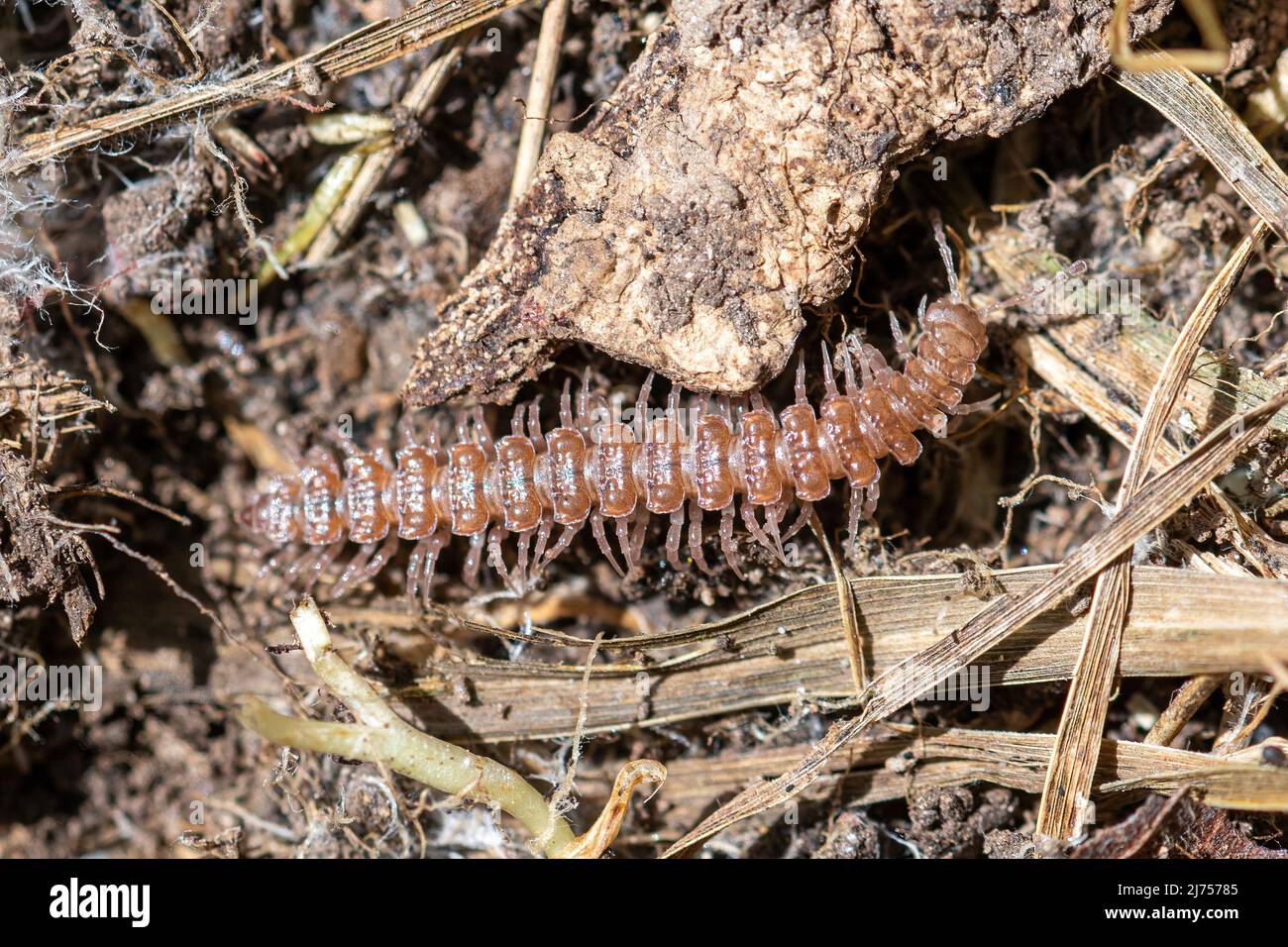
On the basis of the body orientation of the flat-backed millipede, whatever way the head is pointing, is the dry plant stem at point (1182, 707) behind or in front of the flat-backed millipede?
in front

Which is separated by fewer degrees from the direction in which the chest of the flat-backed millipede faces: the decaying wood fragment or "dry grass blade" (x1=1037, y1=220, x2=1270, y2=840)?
the dry grass blade

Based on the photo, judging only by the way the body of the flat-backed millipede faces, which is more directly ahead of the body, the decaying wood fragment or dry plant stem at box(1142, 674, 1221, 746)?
the dry plant stem

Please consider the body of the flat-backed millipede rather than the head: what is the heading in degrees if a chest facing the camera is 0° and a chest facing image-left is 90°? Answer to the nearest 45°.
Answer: approximately 270°
